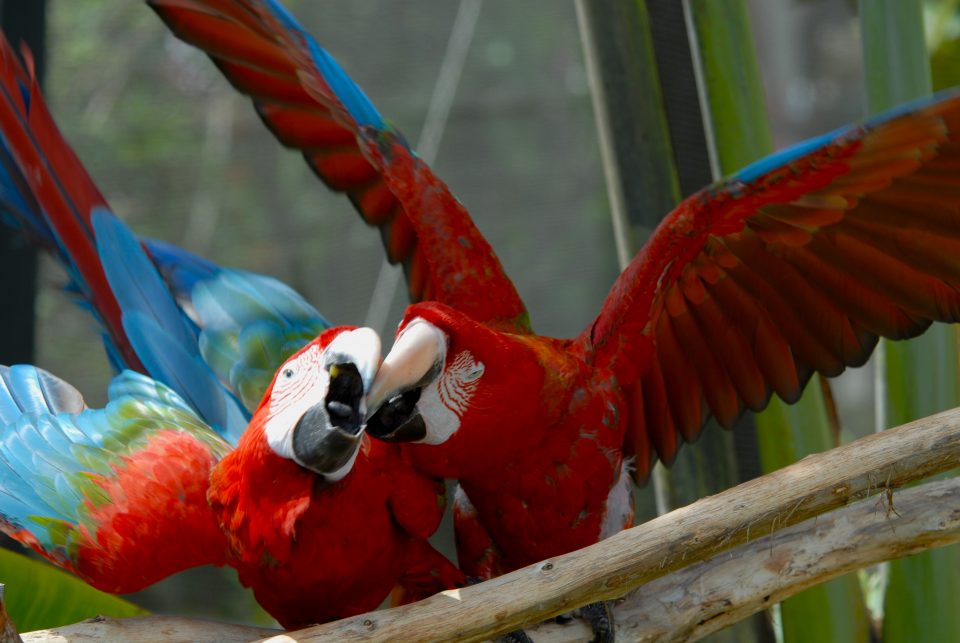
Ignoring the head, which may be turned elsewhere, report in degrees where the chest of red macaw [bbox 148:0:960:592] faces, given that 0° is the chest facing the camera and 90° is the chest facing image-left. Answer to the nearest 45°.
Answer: approximately 45°
